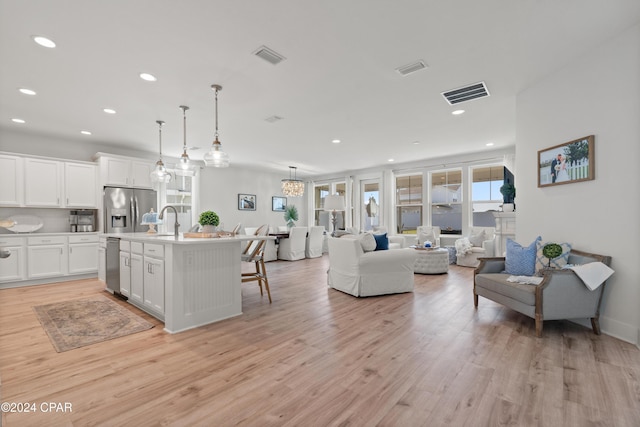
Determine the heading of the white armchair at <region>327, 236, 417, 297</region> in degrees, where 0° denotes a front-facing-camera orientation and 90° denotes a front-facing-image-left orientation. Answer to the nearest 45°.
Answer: approximately 225°

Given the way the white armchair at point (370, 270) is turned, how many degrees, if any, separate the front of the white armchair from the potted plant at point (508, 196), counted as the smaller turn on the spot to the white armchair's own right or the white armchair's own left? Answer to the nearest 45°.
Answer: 0° — it already faces it

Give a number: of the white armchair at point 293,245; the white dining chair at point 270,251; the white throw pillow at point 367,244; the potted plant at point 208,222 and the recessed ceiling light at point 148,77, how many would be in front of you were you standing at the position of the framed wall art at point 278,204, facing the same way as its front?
5

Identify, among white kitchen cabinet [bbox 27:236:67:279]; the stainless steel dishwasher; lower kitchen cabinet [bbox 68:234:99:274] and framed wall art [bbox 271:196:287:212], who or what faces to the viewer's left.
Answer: the stainless steel dishwasher

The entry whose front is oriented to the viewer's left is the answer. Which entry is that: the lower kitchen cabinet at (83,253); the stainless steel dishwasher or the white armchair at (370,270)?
the stainless steel dishwasher

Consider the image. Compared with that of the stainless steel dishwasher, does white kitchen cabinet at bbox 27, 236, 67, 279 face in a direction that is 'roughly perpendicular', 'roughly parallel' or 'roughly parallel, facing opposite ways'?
roughly perpendicular

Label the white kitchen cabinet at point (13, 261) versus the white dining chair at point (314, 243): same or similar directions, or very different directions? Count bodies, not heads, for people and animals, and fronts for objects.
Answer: very different directions

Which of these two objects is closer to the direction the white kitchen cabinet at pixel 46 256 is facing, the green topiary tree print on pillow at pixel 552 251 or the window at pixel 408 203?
the green topiary tree print on pillow

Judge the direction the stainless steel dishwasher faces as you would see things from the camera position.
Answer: facing to the left of the viewer

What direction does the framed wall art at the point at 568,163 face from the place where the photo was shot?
facing the viewer and to the left of the viewer

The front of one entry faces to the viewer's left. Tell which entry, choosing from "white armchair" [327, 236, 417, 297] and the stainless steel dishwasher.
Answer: the stainless steel dishwasher

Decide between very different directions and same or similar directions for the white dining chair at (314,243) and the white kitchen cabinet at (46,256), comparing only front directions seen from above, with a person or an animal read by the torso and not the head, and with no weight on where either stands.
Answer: very different directions
